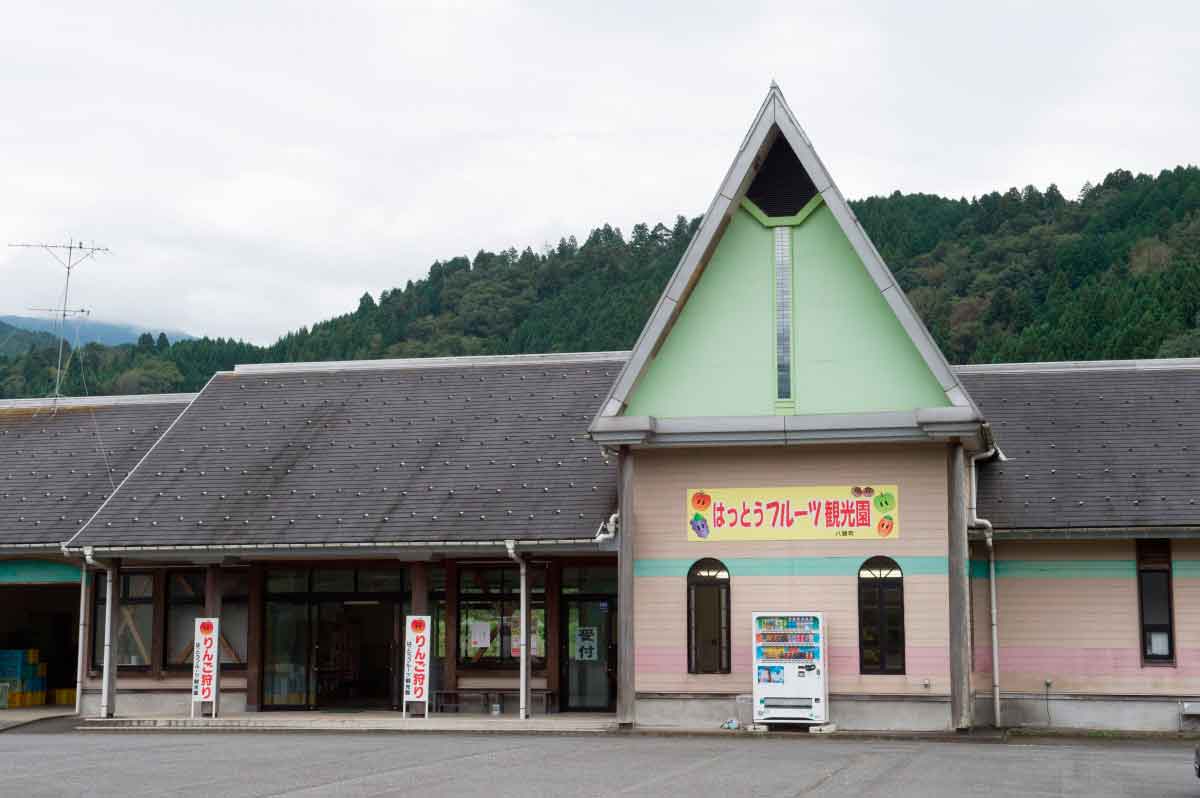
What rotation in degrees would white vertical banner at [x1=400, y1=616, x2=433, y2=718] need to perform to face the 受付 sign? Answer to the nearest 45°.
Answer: approximately 135° to its left

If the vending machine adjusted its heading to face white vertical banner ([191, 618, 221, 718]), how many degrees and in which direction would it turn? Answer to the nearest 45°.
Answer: approximately 90° to its right

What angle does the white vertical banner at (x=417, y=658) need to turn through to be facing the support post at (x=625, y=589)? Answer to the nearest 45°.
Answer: approximately 45° to its left

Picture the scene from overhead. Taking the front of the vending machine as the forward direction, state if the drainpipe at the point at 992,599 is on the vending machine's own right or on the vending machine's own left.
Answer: on the vending machine's own left

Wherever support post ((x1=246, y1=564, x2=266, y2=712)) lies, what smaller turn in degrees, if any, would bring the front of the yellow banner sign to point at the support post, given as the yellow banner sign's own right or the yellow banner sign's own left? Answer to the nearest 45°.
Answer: approximately 90° to the yellow banner sign's own right

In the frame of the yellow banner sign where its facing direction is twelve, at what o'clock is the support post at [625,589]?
The support post is roughly at 3 o'clock from the yellow banner sign.

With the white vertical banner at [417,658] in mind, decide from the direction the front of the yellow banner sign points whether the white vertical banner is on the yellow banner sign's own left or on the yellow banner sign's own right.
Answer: on the yellow banner sign's own right

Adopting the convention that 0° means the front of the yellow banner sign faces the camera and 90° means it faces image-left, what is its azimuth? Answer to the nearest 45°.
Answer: approximately 0°

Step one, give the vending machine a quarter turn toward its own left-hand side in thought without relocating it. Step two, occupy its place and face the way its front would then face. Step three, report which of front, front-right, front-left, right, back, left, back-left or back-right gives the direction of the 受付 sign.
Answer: back-left

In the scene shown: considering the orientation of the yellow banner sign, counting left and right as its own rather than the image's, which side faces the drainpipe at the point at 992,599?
left

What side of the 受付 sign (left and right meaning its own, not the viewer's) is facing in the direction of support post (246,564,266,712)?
right
